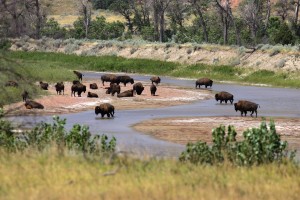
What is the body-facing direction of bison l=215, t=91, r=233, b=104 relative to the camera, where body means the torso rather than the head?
to the viewer's left

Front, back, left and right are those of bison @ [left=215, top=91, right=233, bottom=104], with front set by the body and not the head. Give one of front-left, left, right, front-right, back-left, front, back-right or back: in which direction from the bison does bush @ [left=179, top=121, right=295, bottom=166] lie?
left

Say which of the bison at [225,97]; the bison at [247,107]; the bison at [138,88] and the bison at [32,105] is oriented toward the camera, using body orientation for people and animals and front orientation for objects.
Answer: the bison at [138,88]

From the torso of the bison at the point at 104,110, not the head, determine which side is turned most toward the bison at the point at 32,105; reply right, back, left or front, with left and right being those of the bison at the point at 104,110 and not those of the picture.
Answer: front

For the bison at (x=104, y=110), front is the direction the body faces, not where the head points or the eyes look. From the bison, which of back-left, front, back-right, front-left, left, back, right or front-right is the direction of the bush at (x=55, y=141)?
left

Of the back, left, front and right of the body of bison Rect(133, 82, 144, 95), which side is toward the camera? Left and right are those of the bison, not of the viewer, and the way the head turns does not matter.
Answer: front

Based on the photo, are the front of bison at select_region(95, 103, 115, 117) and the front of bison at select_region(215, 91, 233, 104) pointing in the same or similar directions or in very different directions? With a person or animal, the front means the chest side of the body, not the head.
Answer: same or similar directions

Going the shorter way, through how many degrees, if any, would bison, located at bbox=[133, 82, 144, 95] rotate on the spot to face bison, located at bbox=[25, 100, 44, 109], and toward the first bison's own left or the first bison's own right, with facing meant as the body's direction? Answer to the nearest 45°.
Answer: approximately 45° to the first bison's own right

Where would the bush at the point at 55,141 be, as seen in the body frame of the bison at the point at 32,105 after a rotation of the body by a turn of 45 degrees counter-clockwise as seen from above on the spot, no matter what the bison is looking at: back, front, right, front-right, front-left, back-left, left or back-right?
front-left

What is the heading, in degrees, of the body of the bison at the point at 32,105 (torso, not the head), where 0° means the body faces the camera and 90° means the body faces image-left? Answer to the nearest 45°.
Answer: approximately 90°

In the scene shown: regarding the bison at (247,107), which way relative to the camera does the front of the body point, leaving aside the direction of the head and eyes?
to the viewer's left

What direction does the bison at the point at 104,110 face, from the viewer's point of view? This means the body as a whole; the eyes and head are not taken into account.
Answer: to the viewer's left
